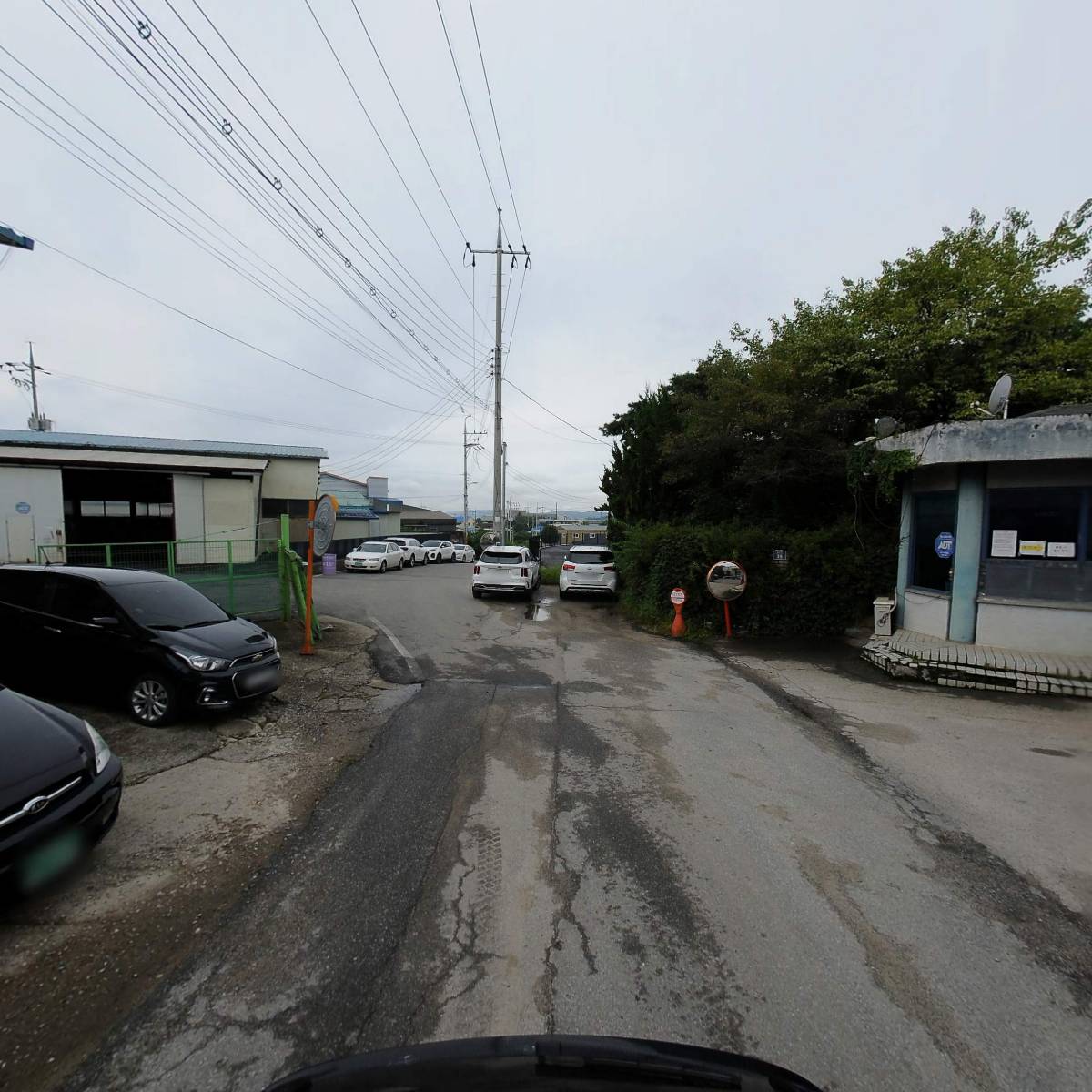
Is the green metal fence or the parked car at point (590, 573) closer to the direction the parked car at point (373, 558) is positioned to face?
the green metal fence

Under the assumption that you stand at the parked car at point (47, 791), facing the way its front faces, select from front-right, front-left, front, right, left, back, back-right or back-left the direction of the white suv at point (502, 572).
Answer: left

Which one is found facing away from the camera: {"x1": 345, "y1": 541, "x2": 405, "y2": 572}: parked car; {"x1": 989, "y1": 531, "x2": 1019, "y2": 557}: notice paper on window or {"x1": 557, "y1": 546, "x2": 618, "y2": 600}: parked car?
{"x1": 557, "y1": 546, "x2": 618, "y2": 600}: parked car

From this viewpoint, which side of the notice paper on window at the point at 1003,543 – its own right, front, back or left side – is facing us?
front

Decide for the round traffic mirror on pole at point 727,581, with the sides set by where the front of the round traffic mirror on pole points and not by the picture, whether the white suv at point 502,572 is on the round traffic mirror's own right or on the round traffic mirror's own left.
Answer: on the round traffic mirror's own right

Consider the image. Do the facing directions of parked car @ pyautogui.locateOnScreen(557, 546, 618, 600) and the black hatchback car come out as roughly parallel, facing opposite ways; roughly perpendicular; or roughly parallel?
roughly perpendicular

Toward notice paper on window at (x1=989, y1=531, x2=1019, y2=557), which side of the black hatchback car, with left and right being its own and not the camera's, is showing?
front

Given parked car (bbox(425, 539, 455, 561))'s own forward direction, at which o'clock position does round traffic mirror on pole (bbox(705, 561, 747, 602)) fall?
The round traffic mirror on pole is roughly at 10 o'clock from the parked car.

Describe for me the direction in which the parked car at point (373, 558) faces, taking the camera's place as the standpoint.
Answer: facing the viewer and to the left of the viewer

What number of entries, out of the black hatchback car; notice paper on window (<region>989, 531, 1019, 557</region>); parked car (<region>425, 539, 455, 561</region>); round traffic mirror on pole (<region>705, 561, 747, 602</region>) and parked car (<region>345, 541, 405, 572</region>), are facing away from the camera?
0
